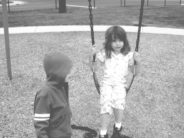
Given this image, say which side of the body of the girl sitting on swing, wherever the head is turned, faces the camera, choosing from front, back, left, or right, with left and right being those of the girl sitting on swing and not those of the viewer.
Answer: front

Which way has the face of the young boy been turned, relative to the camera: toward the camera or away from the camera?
away from the camera

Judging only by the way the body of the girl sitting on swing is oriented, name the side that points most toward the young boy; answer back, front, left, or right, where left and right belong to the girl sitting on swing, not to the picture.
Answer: right
